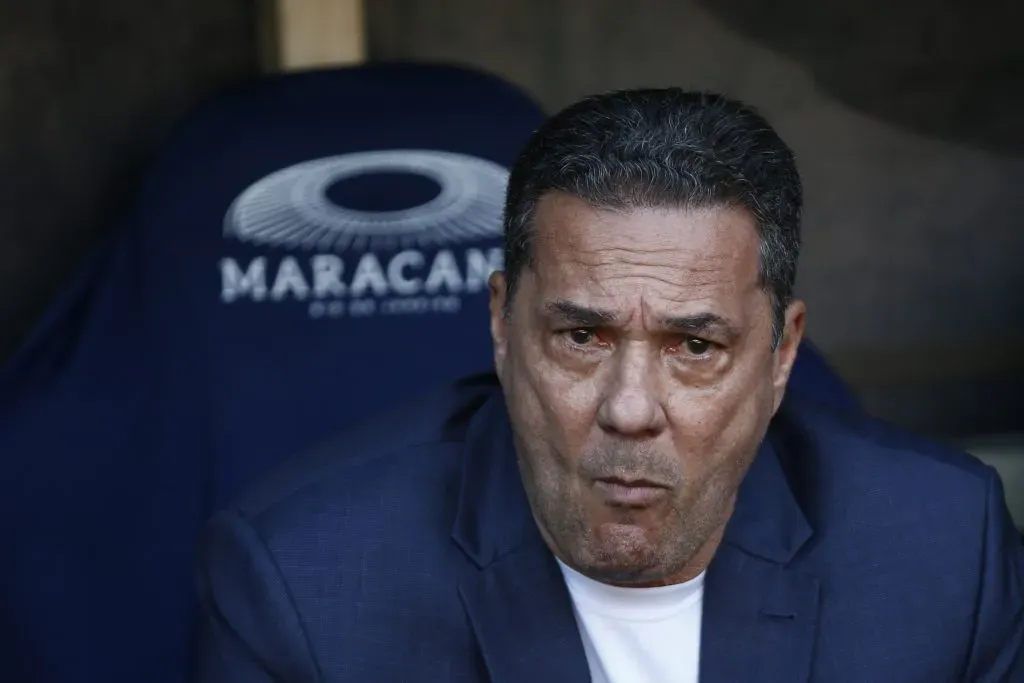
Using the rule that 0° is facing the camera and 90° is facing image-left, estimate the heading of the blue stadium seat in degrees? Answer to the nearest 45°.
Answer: approximately 0°

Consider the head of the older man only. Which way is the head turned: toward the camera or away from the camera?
toward the camera

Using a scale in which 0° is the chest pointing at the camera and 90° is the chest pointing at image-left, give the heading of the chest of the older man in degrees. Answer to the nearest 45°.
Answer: approximately 0°
